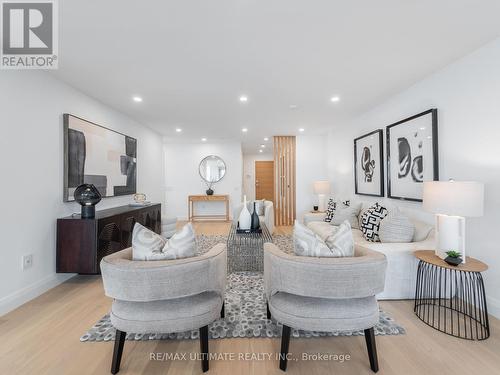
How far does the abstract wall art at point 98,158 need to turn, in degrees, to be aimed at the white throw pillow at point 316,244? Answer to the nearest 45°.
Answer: approximately 45° to its right

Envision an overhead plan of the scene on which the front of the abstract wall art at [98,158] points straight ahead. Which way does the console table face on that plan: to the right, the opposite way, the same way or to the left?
to the right

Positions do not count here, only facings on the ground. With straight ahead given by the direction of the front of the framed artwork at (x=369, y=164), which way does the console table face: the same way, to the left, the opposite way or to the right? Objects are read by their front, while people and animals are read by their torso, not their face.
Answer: to the left

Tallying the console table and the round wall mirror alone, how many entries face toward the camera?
2

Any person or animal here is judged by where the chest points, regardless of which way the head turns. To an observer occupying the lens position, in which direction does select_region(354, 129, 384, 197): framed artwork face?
facing the viewer and to the left of the viewer

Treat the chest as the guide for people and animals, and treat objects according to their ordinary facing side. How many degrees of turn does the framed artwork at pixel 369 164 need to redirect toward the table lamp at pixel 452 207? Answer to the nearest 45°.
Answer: approximately 45° to its left

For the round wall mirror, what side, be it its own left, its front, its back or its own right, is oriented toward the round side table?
front

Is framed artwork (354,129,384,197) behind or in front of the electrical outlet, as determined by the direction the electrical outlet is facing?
in front

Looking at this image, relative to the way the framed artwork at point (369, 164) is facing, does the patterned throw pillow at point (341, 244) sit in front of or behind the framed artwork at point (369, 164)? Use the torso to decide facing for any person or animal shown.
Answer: in front

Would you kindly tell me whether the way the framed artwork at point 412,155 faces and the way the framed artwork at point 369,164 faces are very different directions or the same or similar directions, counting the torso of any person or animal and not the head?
same or similar directions

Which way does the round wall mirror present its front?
toward the camera

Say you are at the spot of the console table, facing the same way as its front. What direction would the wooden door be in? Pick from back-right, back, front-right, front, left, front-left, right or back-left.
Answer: back-left

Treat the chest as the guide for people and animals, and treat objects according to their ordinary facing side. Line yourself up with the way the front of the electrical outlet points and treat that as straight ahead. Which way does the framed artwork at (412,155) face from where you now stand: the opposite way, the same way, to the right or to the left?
the opposite way

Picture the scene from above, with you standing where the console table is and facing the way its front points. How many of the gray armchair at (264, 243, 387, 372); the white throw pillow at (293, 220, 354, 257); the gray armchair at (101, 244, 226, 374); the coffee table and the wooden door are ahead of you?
4

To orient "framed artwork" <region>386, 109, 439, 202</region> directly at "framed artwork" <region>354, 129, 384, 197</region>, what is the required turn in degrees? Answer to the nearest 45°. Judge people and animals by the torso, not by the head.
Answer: approximately 90° to its right

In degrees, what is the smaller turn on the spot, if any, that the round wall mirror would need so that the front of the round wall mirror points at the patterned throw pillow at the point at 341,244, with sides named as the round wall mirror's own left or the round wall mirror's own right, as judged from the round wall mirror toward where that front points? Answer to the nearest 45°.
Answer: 0° — it already faces it

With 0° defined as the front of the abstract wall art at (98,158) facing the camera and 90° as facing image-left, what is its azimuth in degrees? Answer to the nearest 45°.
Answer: approximately 315°

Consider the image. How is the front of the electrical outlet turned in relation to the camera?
facing the viewer and to the right of the viewer

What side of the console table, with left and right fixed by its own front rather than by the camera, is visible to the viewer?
front
